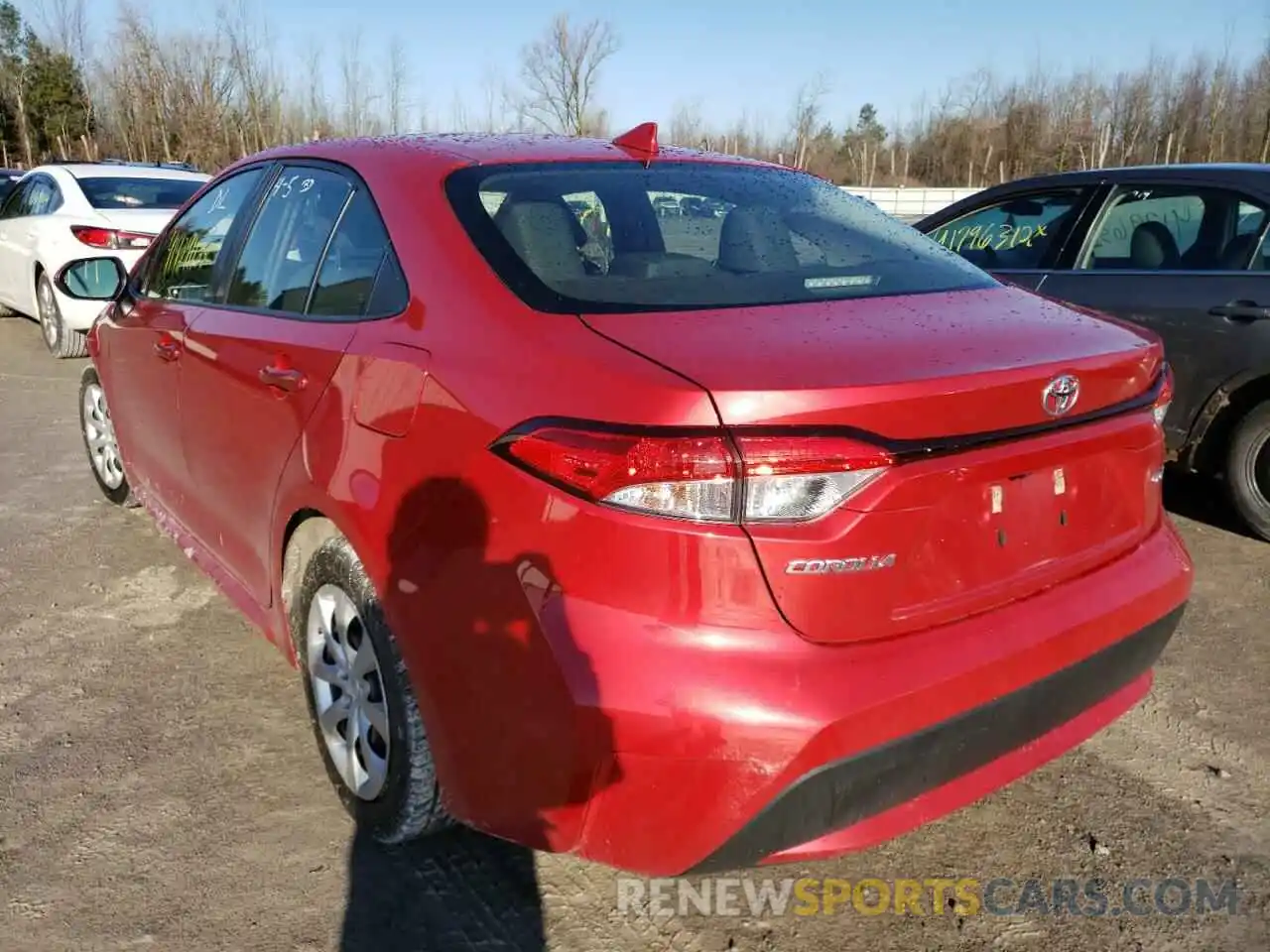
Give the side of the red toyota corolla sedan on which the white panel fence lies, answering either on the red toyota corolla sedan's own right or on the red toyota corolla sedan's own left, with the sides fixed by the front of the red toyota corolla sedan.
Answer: on the red toyota corolla sedan's own right

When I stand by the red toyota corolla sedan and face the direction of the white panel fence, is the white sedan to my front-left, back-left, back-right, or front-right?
front-left

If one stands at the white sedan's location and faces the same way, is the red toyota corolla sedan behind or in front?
behind

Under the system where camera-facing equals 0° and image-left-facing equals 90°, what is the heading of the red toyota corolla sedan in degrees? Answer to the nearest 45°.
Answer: approximately 135°

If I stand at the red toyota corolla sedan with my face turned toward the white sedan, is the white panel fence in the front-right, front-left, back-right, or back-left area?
front-right

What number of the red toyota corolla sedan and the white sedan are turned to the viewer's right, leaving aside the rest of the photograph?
0

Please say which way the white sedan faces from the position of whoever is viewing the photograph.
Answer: facing away from the viewer and to the left of the viewer

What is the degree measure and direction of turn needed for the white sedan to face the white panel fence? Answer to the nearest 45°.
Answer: approximately 90° to its right

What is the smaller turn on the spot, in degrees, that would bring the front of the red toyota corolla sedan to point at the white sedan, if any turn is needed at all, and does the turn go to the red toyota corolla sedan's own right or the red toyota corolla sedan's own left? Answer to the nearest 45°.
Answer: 0° — it already faces it
